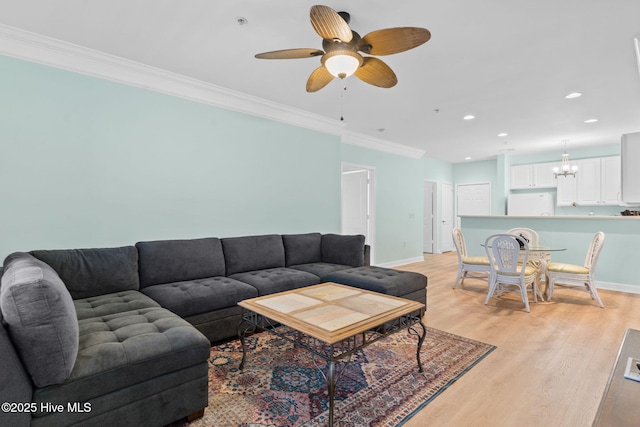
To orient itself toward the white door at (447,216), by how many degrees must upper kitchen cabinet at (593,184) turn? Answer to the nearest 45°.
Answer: approximately 90° to its right

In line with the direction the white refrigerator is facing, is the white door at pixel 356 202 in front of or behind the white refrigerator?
in front

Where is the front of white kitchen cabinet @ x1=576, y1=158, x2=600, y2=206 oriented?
toward the camera

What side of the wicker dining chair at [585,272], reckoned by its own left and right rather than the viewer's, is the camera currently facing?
left

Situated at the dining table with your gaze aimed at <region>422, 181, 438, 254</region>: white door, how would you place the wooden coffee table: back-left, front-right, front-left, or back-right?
back-left

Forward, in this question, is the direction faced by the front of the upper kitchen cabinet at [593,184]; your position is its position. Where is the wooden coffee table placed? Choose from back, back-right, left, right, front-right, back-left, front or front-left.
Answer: front

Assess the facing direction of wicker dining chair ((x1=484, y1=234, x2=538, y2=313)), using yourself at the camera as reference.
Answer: facing away from the viewer and to the right of the viewer

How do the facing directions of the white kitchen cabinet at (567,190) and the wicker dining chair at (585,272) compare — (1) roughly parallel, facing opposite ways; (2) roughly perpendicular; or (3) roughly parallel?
roughly perpendicular

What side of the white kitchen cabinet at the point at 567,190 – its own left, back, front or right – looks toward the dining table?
front

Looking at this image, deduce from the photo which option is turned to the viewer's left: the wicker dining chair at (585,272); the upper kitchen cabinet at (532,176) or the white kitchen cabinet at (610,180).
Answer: the wicker dining chair

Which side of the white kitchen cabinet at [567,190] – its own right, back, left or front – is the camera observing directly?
front

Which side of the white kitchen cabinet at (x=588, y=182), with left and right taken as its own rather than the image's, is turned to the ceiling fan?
front

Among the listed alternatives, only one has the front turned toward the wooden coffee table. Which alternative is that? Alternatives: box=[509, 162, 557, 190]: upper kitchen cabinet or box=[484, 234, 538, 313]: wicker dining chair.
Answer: the upper kitchen cabinet

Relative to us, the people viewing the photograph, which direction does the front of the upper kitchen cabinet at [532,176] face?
facing the viewer

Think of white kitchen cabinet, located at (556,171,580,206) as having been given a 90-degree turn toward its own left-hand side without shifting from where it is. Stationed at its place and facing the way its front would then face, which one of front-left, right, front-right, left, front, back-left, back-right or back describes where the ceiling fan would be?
right

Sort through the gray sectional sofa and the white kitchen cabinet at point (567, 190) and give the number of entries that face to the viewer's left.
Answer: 0
